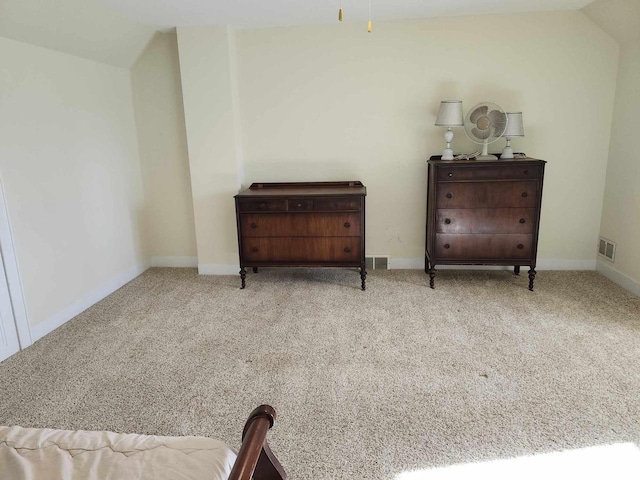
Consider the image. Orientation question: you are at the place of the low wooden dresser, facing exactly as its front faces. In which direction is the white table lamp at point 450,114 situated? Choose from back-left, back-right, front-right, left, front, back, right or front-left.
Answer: left

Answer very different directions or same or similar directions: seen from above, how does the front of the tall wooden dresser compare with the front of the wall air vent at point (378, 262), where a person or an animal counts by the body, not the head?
same or similar directions

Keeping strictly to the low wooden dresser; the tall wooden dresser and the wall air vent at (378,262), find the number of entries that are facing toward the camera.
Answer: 3

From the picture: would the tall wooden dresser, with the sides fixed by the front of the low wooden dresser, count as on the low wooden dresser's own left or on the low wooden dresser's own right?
on the low wooden dresser's own left

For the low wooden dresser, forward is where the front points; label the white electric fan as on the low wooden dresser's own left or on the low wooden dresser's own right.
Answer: on the low wooden dresser's own left

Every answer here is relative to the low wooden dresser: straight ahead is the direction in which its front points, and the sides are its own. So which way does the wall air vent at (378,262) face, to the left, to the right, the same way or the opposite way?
the same way

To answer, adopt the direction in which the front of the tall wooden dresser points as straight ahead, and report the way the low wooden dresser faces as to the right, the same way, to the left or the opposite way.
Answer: the same way

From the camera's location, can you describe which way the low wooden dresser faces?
facing the viewer

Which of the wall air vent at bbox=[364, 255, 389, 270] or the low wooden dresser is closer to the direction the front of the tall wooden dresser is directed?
the low wooden dresser

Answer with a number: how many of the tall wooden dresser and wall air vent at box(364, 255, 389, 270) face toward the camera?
2

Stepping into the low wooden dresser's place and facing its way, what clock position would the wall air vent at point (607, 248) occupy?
The wall air vent is roughly at 9 o'clock from the low wooden dresser.

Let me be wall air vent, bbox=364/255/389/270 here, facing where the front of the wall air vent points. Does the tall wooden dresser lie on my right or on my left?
on my left

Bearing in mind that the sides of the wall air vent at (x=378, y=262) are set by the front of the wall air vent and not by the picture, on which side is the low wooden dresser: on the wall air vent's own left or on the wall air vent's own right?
on the wall air vent's own right

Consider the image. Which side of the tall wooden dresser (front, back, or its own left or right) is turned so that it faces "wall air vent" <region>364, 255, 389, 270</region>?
right
